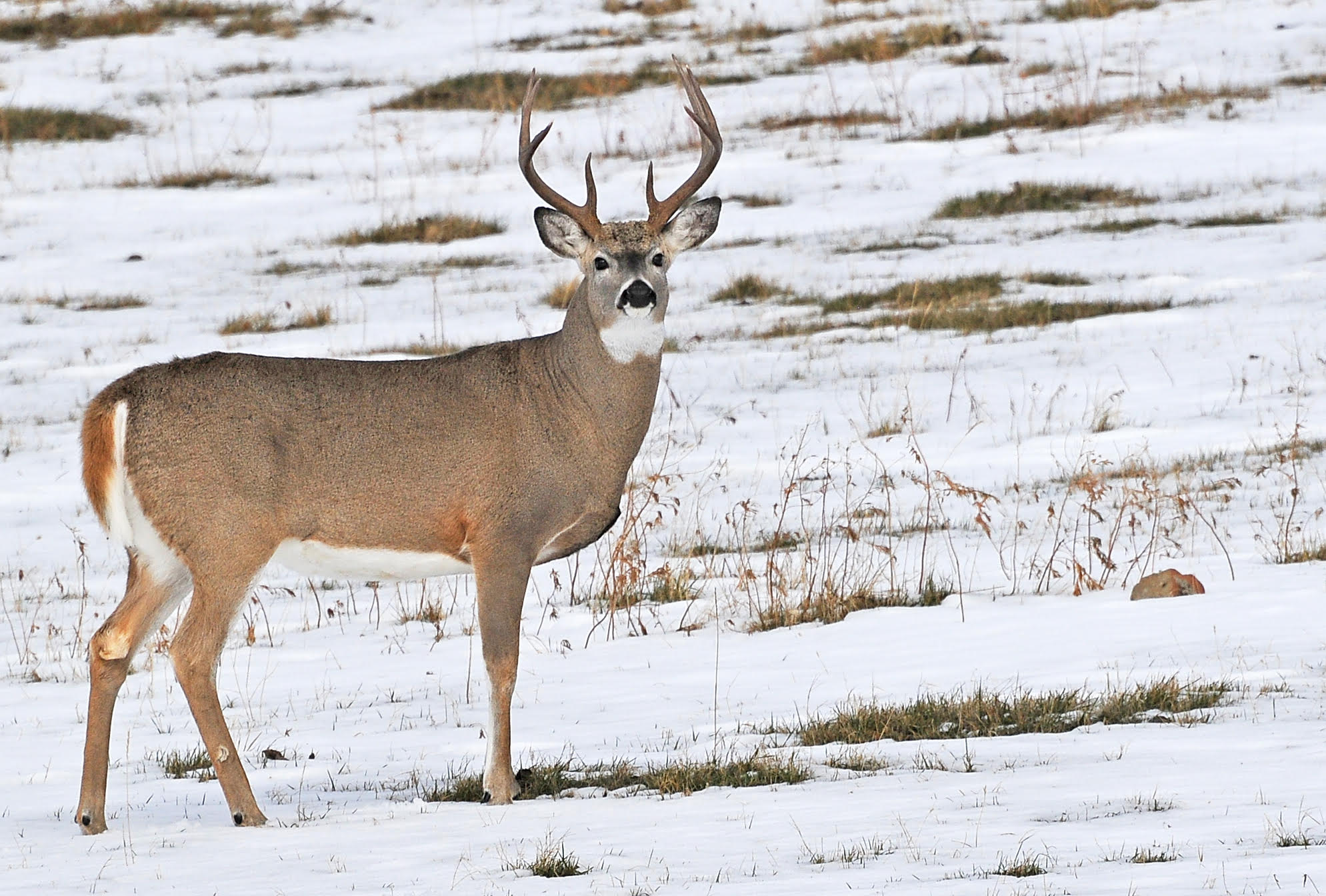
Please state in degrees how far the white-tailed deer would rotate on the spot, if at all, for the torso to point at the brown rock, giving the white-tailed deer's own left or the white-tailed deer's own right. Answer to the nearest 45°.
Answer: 0° — it already faces it

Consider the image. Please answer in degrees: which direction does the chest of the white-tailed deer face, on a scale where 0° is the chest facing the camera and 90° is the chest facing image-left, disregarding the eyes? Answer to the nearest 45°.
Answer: approximately 270°
